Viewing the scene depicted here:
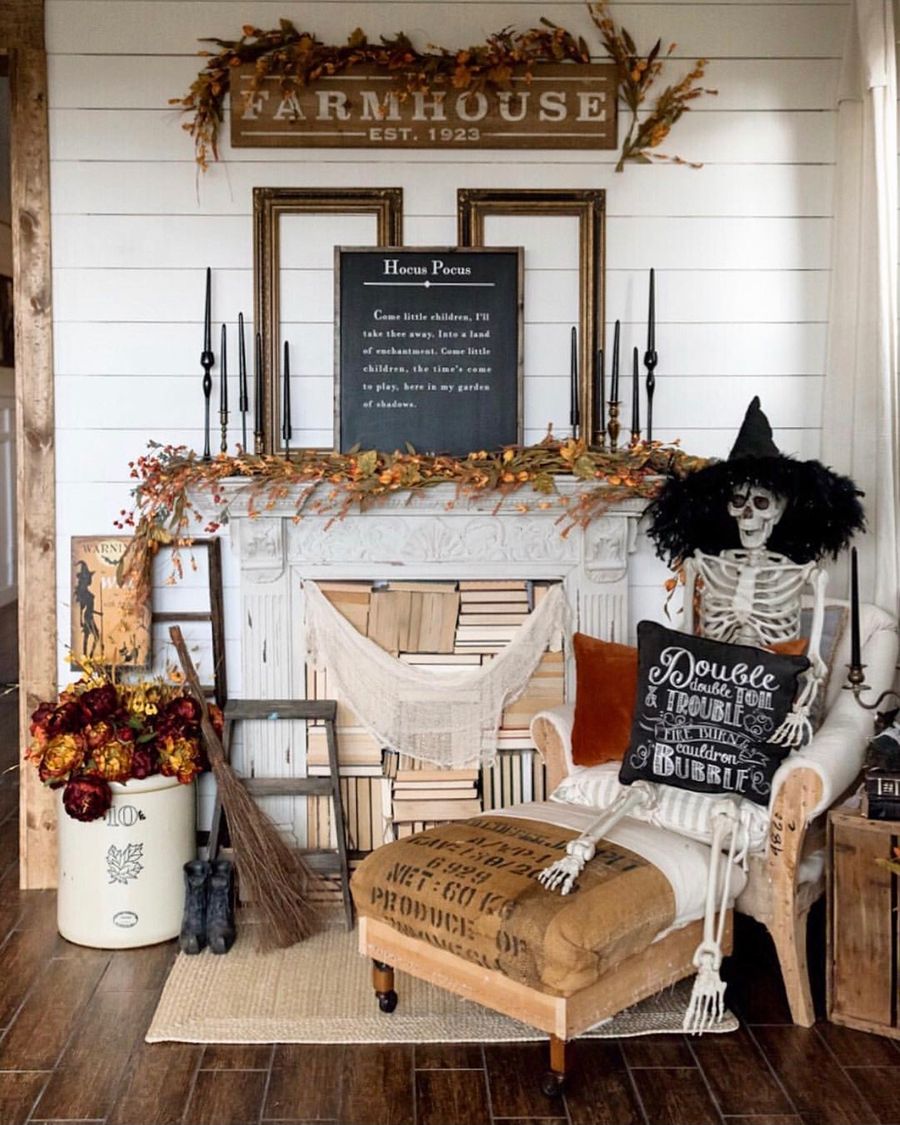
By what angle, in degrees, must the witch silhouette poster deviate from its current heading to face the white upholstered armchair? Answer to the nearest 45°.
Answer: approximately 45° to its left

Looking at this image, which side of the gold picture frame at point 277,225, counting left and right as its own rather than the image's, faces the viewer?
front

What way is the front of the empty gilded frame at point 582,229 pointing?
toward the camera

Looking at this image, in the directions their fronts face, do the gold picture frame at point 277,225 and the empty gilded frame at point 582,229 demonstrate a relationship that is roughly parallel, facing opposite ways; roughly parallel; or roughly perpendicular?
roughly parallel

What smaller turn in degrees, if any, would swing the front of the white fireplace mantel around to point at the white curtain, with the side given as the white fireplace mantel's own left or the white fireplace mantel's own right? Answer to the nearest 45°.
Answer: approximately 90° to the white fireplace mantel's own left

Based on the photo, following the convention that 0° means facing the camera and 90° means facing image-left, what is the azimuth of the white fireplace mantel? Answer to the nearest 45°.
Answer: approximately 0°

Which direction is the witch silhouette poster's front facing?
toward the camera

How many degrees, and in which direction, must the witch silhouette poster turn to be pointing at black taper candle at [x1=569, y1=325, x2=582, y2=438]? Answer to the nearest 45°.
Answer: approximately 90° to its left

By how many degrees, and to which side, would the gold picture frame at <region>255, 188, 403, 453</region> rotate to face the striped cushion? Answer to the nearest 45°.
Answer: approximately 45° to its left
